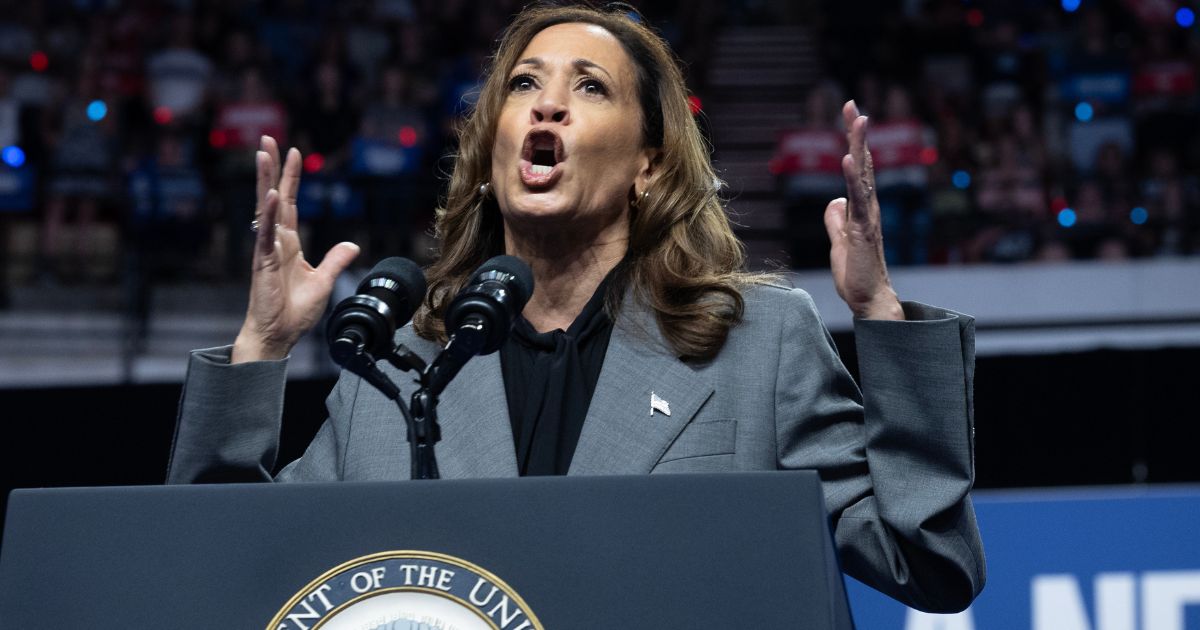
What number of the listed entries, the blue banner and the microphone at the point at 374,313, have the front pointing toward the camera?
1

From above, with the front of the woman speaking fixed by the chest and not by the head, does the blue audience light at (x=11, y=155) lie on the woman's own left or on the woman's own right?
on the woman's own right

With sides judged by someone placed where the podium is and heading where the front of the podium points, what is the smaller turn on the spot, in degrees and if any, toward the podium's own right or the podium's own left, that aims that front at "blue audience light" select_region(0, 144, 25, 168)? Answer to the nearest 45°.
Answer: approximately 180°

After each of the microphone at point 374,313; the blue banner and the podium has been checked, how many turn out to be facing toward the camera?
2

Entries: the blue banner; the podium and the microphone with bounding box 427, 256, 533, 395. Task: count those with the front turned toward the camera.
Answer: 2

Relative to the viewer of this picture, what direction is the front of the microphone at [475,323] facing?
facing away from the viewer and to the right of the viewer

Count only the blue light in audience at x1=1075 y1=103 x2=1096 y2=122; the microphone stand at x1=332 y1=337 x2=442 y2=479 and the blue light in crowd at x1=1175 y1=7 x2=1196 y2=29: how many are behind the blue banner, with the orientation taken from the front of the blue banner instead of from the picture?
2

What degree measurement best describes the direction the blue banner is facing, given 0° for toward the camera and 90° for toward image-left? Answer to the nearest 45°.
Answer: approximately 0°

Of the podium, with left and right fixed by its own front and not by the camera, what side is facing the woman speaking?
back
